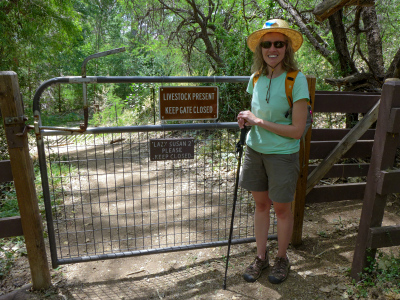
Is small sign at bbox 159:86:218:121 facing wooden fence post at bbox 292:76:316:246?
no

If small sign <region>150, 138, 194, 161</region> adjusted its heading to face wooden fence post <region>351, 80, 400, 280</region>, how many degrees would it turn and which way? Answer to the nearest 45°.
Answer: approximately 90° to its left

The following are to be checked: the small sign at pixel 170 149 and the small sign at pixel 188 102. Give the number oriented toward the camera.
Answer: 2

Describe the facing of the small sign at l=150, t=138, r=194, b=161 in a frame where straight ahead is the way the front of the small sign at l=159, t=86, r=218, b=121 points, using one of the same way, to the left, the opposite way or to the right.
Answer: the same way

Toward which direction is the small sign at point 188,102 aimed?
toward the camera

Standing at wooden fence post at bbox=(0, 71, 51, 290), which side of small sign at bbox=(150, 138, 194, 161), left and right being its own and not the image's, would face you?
right

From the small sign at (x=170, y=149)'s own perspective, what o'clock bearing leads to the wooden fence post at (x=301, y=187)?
The wooden fence post is roughly at 9 o'clock from the small sign.

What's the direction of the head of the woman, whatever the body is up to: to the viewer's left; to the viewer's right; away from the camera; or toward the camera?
toward the camera

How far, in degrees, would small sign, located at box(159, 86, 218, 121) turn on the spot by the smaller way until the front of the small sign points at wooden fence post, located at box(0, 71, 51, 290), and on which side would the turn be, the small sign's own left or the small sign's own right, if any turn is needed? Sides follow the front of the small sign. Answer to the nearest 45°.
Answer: approximately 90° to the small sign's own right

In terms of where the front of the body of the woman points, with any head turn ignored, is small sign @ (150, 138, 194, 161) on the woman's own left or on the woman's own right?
on the woman's own right

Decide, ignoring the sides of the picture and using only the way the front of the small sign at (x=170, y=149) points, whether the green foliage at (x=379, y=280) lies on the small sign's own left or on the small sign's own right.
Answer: on the small sign's own left

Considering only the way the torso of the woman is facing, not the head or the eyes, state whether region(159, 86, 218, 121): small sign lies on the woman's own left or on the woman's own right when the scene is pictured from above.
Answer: on the woman's own right

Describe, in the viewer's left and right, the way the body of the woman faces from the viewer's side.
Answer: facing the viewer and to the left of the viewer
